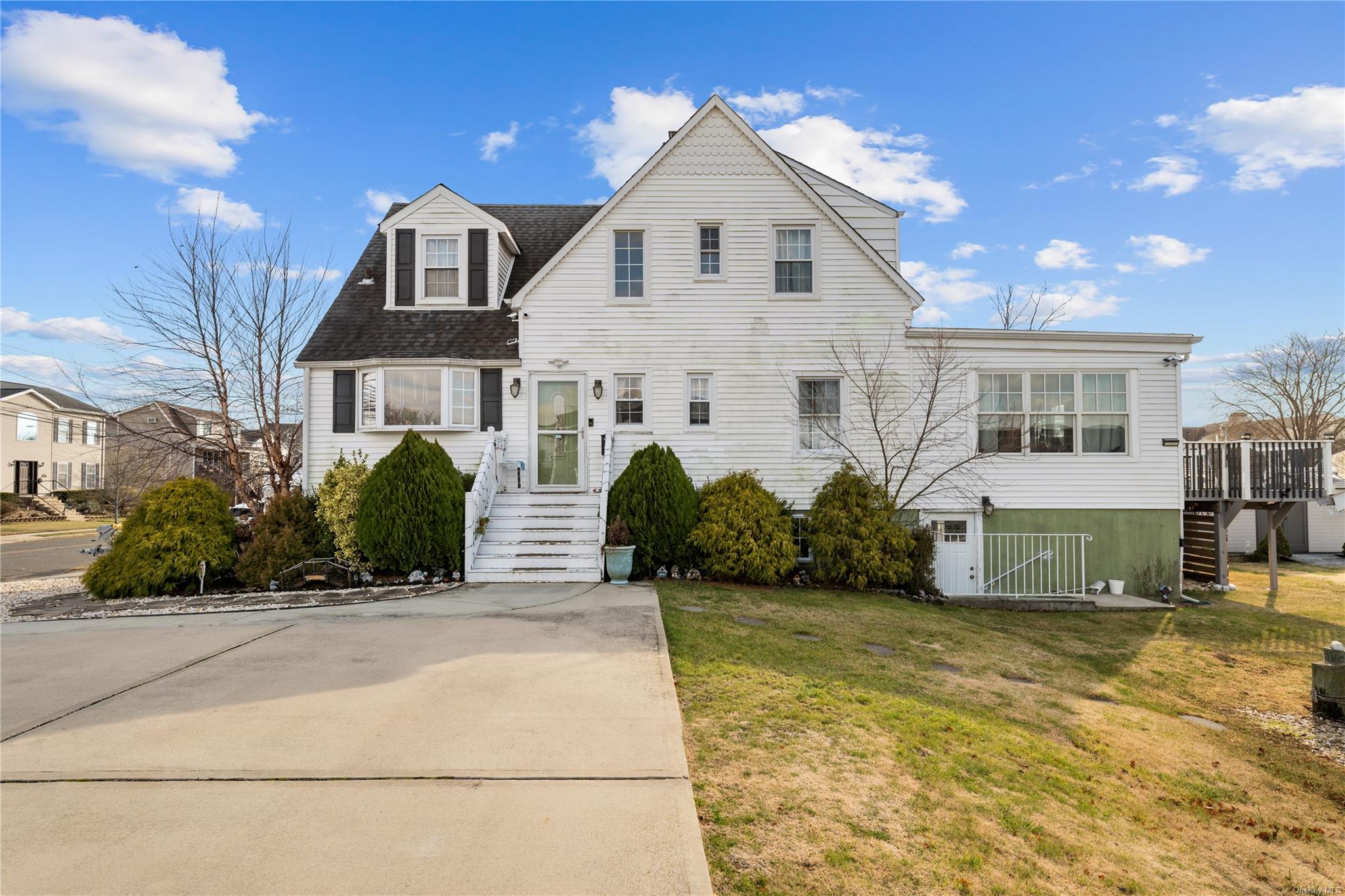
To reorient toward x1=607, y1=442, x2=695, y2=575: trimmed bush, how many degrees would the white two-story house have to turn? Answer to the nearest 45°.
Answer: approximately 45° to its right

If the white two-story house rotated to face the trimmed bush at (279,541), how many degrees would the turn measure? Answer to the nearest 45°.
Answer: approximately 90° to its right

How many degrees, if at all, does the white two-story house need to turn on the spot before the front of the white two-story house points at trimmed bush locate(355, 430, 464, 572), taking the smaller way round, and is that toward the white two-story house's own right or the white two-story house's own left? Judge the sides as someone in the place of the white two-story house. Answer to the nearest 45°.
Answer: approximately 45° to the white two-story house's own right

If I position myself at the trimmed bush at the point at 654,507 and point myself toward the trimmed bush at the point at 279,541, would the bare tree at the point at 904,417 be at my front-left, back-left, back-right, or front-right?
back-right

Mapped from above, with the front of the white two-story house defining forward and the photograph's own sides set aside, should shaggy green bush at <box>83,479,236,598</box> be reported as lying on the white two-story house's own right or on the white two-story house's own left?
on the white two-story house's own right

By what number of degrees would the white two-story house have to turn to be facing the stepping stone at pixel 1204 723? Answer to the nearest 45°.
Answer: approximately 45° to its left

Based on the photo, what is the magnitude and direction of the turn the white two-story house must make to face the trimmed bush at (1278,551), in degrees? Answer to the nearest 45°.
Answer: approximately 135° to its left

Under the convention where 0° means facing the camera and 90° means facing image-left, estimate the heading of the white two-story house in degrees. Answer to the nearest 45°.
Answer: approximately 0°

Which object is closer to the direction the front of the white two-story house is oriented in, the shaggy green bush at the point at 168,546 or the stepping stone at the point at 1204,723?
the stepping stone
